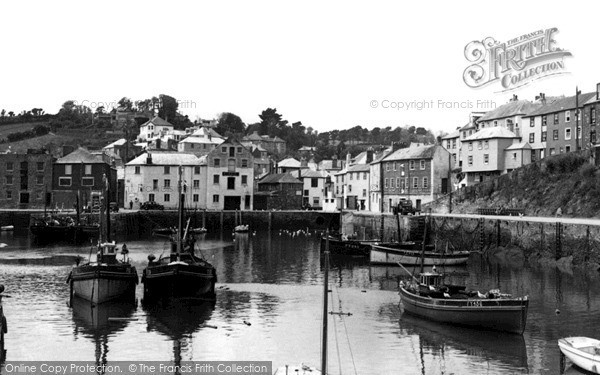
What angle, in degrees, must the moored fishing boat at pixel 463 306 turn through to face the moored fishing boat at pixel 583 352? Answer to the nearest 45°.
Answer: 0° — it already faces it

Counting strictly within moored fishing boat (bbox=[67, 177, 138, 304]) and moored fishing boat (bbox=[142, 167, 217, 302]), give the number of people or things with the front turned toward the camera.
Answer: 2

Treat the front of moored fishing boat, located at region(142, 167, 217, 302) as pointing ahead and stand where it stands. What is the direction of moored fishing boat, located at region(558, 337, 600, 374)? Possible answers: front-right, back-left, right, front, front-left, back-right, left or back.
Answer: front-left

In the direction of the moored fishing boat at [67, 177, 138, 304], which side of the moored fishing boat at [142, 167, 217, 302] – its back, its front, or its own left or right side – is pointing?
right

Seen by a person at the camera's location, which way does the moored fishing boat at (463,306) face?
facing the viewer and to the right of the viewer

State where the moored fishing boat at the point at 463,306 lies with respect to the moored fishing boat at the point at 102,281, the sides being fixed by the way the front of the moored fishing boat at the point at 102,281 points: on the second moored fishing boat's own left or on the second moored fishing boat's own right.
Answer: on the second moored fishing boat's own left

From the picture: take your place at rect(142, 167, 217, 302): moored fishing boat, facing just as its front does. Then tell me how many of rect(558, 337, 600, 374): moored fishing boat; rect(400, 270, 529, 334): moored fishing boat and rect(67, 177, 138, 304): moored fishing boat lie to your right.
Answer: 1

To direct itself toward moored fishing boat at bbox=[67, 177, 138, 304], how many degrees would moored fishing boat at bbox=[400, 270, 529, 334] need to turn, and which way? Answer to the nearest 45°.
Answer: approximately 135° to its right

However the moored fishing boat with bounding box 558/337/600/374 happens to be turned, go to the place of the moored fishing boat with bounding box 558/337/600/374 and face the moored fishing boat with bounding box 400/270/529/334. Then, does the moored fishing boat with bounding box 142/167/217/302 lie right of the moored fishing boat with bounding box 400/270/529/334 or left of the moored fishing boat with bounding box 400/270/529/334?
left

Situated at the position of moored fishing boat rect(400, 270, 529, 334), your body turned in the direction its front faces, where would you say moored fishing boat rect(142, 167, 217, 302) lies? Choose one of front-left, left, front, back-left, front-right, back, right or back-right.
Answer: back-right

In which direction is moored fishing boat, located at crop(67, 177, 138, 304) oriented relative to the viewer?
toward the camera

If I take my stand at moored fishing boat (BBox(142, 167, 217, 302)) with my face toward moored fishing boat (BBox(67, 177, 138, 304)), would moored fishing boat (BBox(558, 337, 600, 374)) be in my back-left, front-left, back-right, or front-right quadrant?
back-left
